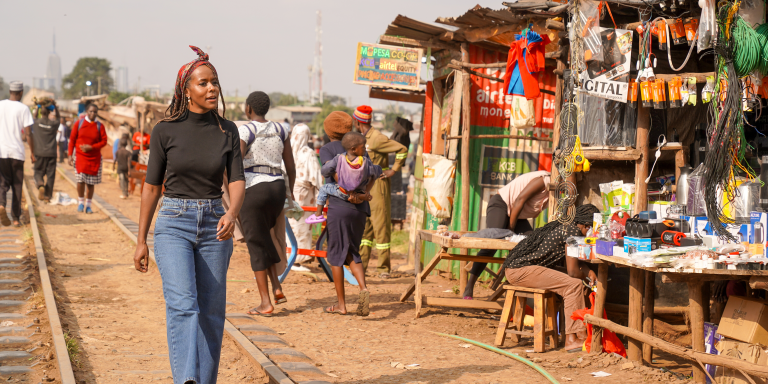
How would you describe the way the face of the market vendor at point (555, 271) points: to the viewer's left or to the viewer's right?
to the viewer's right

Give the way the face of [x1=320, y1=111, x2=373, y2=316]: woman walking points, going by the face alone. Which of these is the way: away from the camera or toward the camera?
away from the camera

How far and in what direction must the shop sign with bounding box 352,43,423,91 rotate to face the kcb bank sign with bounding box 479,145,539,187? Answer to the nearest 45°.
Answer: approximately 90° to its left

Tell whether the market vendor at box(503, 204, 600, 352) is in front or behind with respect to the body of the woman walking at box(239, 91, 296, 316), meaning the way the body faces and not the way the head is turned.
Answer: behind

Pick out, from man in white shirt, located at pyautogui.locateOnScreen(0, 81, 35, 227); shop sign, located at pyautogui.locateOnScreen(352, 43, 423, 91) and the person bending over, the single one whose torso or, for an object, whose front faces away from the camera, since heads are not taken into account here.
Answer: the man in white shirt

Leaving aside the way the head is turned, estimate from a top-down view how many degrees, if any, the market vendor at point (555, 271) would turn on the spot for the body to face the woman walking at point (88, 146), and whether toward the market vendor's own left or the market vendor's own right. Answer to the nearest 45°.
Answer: approximately 135° to the market vendor's own left

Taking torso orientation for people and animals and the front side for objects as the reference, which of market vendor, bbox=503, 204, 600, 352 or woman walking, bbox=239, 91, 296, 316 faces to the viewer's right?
the market vendor

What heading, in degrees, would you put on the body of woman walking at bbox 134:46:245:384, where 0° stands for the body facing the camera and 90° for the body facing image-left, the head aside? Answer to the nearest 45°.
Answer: approximately 0°

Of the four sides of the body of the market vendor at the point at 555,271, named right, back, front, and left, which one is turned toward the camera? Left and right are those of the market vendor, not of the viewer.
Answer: right

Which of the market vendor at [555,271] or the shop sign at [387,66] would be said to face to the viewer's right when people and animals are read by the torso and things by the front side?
the market vendor

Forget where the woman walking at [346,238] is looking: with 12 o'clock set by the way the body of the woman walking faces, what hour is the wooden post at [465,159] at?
The wooden post is roughly at 3 o'clock from the woman walking.
